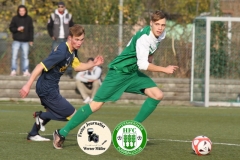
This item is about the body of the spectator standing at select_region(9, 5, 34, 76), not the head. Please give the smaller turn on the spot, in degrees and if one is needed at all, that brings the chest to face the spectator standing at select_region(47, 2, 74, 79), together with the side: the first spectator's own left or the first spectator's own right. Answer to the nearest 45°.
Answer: approximately 90° to the first spectator's own left

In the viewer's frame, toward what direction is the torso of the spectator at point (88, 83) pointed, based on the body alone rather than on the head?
toward the camera

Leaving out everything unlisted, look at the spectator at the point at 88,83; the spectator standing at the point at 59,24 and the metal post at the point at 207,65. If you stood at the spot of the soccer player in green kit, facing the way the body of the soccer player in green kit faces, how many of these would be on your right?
0

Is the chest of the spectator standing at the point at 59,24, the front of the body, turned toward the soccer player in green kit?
yes

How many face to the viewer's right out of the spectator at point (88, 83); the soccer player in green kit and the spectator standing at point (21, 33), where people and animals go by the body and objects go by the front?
1

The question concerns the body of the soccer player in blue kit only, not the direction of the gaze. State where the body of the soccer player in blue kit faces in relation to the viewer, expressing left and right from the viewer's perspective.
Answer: facing the viewer and to the right of the viewer

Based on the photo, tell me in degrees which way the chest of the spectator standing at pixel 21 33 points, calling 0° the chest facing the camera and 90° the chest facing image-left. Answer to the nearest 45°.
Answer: approximately 0°

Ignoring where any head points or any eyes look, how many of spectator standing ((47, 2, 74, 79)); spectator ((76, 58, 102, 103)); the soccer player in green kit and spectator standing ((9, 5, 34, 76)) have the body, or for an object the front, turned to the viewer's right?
1

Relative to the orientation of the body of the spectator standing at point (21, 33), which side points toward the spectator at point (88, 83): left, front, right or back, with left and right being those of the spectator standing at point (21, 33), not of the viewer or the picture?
left

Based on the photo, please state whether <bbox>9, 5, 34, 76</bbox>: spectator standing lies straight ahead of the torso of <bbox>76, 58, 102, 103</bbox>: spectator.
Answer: no

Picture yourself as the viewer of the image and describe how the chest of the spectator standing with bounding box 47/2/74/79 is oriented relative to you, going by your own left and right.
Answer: facing the viewer

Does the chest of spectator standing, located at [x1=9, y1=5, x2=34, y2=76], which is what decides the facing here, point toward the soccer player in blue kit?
yes

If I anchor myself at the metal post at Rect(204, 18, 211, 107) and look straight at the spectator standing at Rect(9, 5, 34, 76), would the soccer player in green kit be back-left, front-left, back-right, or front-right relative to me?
front-left

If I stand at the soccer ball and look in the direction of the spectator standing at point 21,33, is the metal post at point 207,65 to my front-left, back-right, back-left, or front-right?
front-right

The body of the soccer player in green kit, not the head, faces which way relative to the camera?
to the viewer's right
